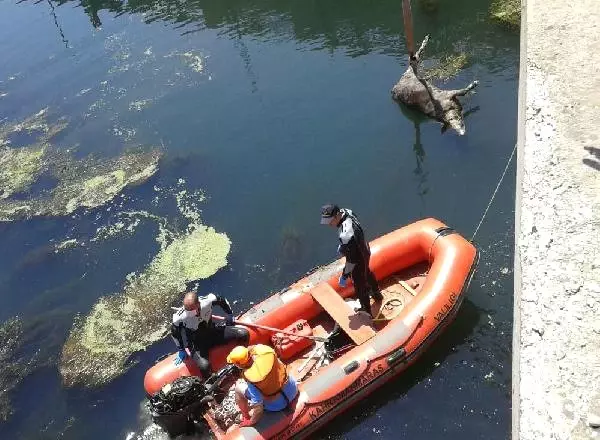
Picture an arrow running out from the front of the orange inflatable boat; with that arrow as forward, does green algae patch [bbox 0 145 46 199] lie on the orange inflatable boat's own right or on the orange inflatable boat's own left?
on the orange inflatable boat's own left

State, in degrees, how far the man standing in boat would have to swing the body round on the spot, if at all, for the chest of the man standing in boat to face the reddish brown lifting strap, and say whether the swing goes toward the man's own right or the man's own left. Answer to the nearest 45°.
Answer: approximately 90° to the man's own right

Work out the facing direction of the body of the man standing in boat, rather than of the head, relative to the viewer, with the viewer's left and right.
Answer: facing to the left of the viewer

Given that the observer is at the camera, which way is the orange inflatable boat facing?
facing away from the viewer and to the right of the viewer

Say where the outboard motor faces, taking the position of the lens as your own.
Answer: facing away from the viewer and to the right of the viewer

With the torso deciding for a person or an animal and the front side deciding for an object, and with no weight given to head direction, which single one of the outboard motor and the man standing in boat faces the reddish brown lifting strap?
the outboard motor

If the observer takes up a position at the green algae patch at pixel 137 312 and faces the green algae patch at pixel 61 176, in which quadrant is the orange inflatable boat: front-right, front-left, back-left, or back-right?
back-right

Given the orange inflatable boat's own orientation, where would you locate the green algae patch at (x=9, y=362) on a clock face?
The green algae patch is roughly at 8 o'clock from the orange inflatable boat.

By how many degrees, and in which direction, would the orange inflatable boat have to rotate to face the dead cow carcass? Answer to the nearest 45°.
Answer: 0° — it already faces it

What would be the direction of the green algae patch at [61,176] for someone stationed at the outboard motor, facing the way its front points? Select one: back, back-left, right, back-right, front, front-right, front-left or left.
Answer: front-left
